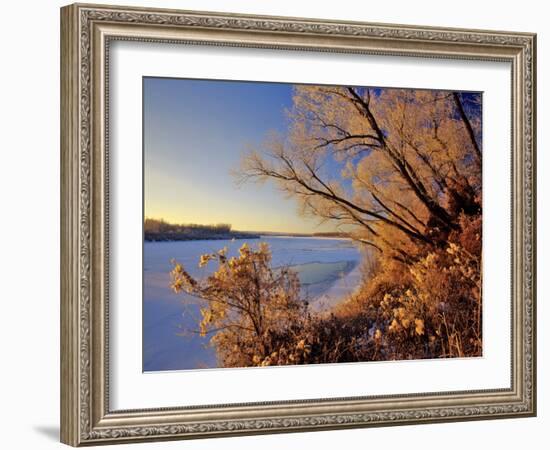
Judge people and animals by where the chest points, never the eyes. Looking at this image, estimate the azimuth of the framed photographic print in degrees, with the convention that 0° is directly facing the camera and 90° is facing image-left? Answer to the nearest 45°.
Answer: approximately 315°
